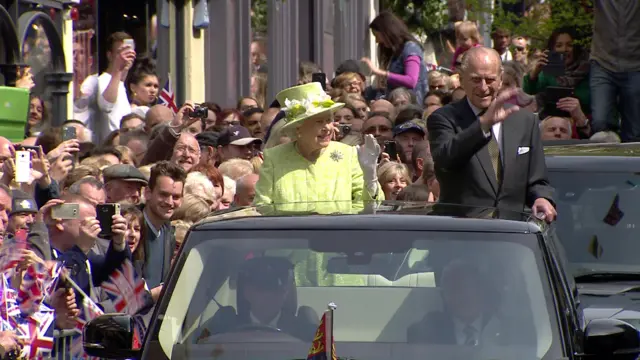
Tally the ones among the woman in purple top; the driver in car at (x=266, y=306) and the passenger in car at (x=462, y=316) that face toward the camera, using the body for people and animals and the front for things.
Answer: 2

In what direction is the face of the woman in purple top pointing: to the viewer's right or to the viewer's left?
to the viewer's left

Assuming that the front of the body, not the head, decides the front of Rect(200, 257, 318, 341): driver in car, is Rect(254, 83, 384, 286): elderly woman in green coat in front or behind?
behind

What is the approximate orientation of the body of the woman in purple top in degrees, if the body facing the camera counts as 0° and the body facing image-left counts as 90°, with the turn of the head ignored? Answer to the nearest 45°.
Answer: approximately 90°

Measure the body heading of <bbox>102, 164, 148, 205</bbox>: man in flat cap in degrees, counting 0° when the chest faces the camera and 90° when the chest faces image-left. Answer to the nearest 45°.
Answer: approximately 315°

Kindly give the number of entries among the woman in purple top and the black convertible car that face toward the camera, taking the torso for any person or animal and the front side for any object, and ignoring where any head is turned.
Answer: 1

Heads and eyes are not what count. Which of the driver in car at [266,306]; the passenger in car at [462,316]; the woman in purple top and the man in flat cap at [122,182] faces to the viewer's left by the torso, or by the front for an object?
the woman in purple top

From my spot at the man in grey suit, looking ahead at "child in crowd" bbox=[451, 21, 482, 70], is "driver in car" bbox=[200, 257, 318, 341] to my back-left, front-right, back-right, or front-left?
back-left
